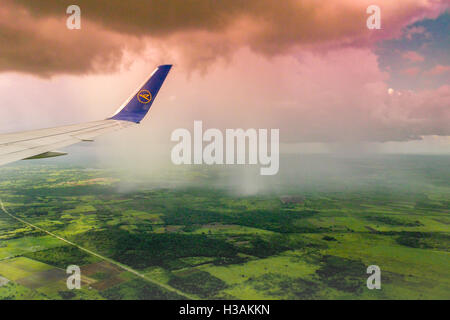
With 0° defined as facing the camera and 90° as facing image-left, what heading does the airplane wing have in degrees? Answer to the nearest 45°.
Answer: approximately 135°
